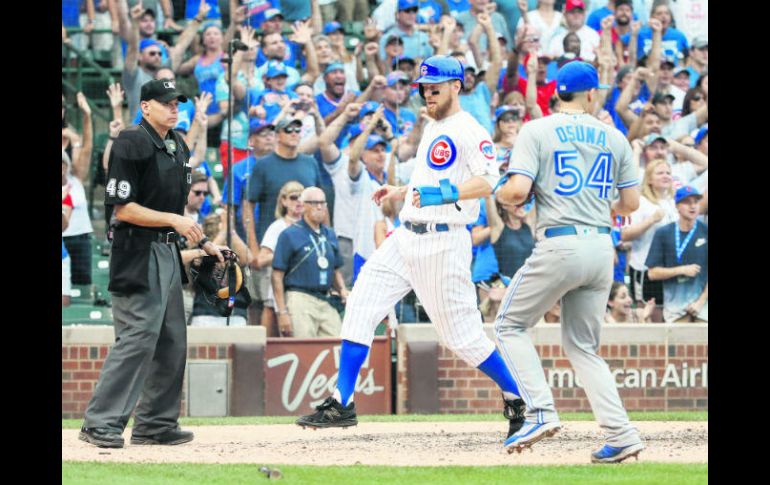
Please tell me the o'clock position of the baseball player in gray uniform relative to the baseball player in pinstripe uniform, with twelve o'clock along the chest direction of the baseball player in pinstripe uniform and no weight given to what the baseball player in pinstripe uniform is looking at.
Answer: The baseball player in gray uniform is roughly at 9 o'clock from the baseball player in pinstripe uniform.

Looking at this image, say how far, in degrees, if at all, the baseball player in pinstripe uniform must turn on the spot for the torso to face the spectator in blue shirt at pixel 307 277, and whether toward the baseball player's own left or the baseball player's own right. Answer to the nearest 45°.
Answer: approximately 135° to the baseball player's own right

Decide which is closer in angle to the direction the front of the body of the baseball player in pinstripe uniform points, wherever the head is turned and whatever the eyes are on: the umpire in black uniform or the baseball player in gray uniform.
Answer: the umpire in black uniform

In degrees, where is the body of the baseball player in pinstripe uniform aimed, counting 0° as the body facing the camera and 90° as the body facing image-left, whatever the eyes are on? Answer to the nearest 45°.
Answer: approximately 45°

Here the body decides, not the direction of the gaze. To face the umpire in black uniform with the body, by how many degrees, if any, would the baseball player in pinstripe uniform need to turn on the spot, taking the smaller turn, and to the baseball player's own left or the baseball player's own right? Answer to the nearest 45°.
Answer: approximately 45° to the baseball player's own right

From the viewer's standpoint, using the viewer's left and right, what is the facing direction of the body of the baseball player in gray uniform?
facing away from the viewer and to the left of the viewer
